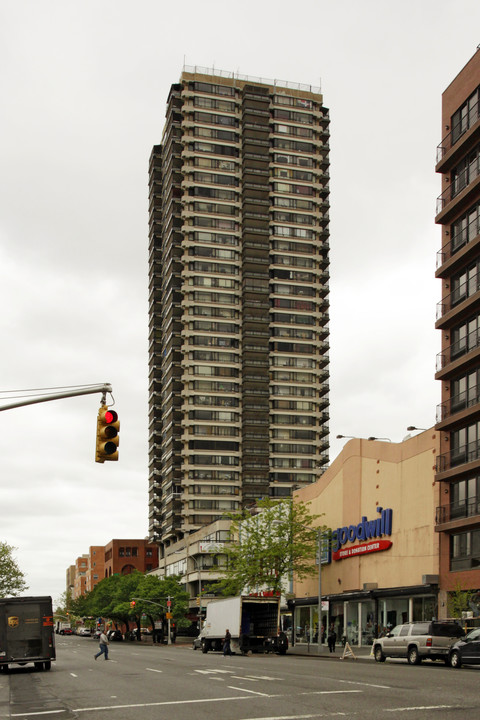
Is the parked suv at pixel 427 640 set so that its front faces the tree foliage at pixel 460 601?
no

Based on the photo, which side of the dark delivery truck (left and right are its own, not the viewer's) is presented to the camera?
back

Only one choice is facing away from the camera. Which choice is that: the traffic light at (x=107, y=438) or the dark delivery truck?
the dark delivery truck

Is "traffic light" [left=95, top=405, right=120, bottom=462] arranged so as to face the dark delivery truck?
no

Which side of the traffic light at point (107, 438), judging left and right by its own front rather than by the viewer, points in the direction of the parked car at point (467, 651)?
left

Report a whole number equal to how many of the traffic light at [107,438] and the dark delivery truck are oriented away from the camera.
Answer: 1

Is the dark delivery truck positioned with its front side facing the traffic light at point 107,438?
no

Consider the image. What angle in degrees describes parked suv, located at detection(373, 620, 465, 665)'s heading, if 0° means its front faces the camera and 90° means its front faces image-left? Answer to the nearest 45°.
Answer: approximately 135°

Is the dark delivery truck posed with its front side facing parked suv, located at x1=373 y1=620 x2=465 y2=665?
no
